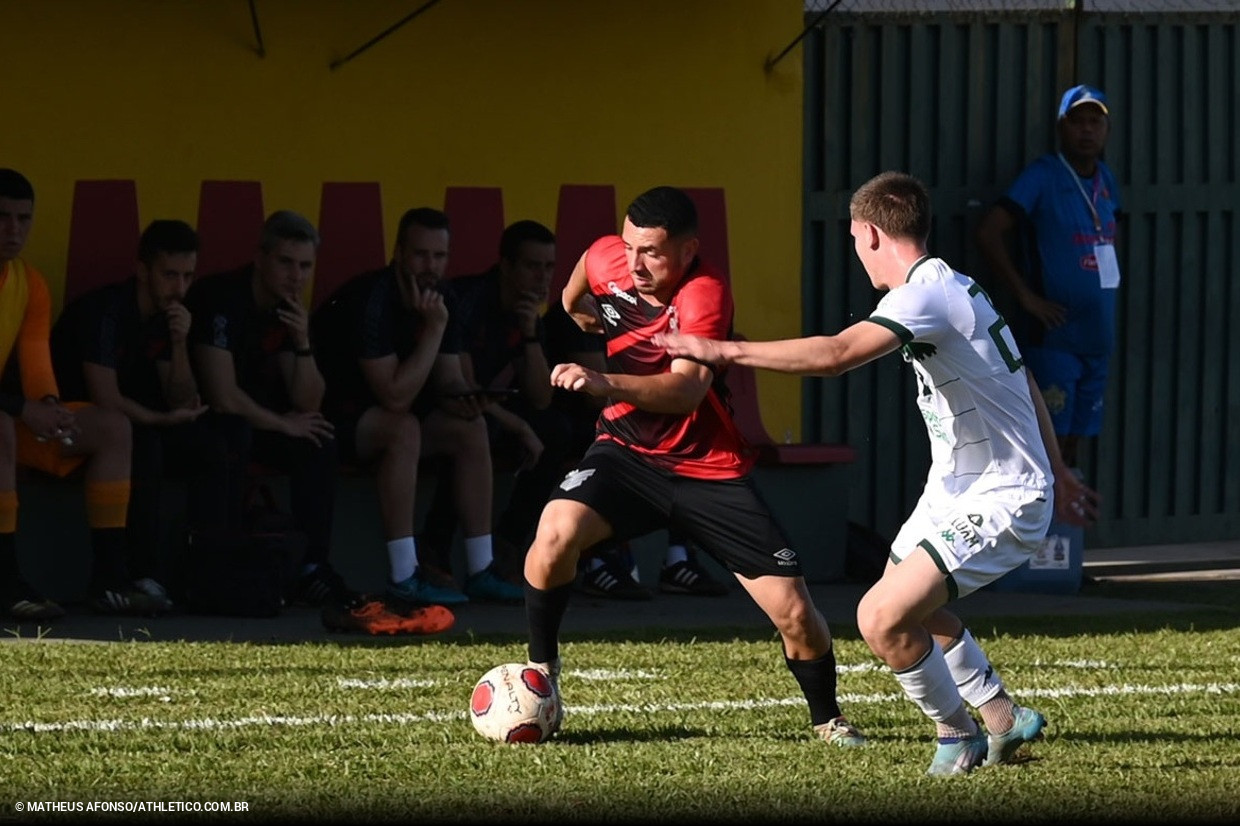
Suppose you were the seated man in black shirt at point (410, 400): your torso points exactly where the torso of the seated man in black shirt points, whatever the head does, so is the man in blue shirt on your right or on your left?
on your left

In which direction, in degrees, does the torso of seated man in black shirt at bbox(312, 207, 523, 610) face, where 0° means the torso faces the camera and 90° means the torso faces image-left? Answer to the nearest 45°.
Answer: approximately 315°

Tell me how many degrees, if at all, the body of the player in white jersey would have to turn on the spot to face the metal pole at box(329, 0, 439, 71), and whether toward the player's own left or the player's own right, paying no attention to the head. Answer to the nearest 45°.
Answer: approximately 45° to the player's own right

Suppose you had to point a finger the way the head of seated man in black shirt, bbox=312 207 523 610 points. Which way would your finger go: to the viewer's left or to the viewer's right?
to the viewer's right

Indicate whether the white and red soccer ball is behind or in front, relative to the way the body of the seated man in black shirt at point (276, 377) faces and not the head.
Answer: in front

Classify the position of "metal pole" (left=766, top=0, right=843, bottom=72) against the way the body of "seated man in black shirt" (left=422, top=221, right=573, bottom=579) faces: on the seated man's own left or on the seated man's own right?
on the seated man's own left

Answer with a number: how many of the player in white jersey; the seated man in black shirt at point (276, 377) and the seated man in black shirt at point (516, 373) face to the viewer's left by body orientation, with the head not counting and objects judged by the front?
1

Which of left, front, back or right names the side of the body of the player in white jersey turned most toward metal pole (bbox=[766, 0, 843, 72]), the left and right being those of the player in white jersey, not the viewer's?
right

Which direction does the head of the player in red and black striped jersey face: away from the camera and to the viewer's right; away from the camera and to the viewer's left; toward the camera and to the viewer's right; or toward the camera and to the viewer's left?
toward the camera and to the viewer's left

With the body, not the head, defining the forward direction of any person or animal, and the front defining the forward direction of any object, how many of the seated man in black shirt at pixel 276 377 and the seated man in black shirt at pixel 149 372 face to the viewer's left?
0
